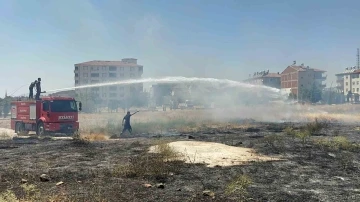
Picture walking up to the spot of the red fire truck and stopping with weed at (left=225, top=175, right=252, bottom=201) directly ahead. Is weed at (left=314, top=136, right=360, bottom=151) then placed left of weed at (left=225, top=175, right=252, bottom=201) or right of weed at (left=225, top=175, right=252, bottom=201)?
left

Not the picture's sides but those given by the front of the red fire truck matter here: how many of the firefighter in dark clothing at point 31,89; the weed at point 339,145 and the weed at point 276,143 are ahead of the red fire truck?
2

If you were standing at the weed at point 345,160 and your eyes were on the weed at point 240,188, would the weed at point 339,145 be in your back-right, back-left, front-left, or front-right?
back-right

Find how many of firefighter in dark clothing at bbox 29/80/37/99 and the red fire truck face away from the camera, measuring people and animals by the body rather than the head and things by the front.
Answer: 0

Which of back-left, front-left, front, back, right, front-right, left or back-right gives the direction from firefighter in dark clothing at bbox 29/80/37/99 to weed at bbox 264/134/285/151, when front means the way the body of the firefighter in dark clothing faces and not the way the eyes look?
front-right

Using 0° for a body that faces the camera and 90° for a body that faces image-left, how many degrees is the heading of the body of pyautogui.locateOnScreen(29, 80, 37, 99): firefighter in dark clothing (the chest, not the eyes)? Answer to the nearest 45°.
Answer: approximately 270°

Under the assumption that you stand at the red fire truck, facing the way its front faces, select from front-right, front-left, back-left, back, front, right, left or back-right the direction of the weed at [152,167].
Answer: front-right

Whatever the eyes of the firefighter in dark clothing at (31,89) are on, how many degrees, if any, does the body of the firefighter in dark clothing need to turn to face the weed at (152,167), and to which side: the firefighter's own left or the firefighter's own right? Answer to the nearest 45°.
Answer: approximately 90° to the firefighter's own right

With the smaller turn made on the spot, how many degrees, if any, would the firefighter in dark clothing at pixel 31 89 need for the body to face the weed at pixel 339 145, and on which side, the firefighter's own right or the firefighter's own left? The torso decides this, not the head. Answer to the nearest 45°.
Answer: approximately 45° to the firefighter's own right

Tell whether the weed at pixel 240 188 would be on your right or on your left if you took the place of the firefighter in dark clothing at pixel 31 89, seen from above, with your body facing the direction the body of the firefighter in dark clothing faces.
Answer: on your right

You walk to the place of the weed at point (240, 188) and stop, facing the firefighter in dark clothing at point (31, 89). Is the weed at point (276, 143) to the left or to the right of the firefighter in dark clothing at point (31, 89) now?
right

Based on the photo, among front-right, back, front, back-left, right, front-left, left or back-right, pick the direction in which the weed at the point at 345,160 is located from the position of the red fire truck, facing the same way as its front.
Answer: front

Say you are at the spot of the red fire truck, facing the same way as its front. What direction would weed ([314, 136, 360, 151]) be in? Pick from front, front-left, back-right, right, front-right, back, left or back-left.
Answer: front
